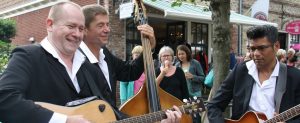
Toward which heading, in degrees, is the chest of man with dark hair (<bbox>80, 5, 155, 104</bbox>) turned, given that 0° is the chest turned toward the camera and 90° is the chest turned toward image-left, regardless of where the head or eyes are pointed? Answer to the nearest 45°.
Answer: approximately 315°

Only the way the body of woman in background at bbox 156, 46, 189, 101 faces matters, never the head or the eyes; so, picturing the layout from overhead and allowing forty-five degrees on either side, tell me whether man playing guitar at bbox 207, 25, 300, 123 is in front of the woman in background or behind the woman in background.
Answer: in front

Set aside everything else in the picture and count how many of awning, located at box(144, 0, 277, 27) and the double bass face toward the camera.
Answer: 2

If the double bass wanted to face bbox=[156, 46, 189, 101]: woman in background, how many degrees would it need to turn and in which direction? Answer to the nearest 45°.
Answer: approximately 180°

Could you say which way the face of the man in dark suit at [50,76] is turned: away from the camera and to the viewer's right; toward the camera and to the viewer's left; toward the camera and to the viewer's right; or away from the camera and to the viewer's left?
toward the camera and to the viewer's right

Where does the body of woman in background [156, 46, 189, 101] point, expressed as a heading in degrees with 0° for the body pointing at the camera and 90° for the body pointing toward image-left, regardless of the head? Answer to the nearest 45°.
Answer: approximately 0°

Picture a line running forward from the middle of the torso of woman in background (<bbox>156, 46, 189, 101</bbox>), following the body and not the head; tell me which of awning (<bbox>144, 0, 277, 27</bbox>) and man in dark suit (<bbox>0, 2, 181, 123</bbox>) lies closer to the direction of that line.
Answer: the man in dark suit

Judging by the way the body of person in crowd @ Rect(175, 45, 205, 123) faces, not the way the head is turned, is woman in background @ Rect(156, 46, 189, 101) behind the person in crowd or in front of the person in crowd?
in front
